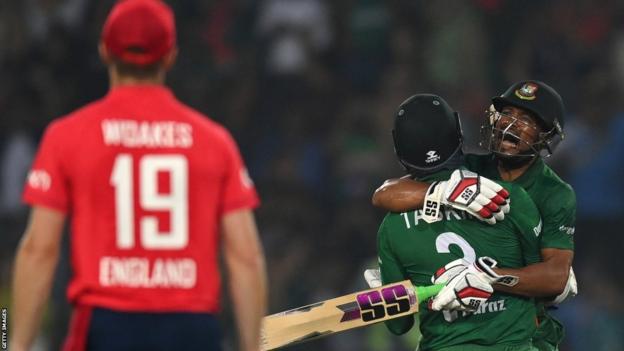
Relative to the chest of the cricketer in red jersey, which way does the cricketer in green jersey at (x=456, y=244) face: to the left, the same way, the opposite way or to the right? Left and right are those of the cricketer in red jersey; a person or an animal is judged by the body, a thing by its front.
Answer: the same way

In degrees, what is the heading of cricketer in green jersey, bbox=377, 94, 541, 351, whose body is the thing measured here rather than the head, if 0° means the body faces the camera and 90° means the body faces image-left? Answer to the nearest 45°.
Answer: approximately 180°

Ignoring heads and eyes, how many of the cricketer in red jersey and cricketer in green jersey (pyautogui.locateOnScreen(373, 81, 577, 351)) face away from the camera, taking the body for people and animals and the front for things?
1

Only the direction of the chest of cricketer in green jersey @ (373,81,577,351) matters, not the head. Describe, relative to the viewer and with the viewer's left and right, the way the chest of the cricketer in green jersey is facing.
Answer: facing the viewer and to the left of the viewer

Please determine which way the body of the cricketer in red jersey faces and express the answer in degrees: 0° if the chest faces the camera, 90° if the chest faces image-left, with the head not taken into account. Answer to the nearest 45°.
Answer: approximately 180°

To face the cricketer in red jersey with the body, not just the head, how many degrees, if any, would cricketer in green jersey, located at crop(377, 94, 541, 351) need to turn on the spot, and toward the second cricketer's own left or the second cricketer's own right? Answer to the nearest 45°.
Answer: approximately 135° to the second cricketer's own left

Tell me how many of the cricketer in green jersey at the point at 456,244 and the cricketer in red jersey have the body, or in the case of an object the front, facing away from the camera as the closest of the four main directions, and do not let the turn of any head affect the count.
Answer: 2

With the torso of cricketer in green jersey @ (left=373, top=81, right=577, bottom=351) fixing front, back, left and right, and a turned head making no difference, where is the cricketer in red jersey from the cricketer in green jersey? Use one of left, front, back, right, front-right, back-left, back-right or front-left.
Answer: front
